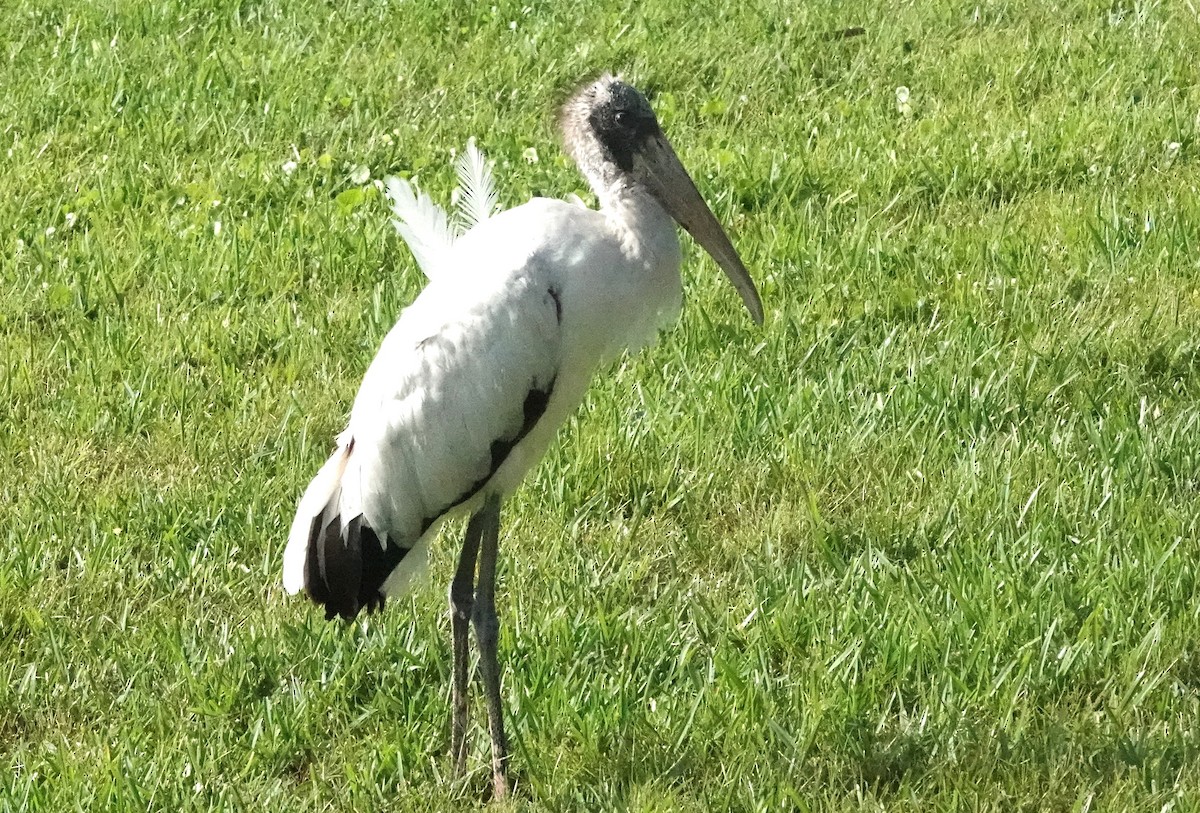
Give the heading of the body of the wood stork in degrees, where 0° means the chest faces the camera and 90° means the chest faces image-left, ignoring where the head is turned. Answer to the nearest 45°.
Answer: approximately 270°
